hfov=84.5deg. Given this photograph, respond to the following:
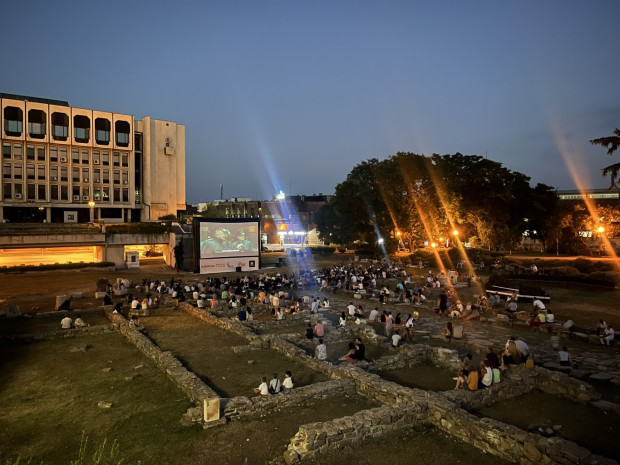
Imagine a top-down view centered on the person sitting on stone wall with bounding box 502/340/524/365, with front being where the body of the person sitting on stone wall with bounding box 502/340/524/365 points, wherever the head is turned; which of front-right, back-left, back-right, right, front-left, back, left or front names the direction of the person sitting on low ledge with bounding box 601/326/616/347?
right

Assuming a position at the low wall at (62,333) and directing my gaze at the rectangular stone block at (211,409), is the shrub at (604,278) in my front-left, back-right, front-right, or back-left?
front-left

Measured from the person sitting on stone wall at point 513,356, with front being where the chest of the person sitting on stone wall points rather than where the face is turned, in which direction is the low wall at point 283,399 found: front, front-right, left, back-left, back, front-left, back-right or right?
left

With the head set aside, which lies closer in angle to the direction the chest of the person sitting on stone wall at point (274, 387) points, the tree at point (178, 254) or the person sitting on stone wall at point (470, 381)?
the tree

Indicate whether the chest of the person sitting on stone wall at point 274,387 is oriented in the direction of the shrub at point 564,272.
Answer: no

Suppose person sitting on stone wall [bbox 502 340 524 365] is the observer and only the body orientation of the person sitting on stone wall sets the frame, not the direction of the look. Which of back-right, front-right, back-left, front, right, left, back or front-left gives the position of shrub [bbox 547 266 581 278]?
front-right

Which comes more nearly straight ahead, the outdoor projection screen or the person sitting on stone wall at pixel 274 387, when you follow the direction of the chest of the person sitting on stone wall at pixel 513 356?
the outdoor projection screen

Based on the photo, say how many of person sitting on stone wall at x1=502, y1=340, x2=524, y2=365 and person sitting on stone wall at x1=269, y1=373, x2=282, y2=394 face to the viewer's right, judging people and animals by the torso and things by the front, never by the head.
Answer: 0

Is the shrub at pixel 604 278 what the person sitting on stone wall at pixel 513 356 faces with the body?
no

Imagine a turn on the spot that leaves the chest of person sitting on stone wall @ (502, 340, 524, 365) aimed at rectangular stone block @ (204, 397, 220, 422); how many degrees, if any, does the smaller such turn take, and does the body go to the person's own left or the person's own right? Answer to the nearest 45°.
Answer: approximately 90° to the person's own left

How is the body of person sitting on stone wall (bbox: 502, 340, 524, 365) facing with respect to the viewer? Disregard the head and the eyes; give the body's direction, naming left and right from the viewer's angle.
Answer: facing away from the viewer and to the left of the viewer

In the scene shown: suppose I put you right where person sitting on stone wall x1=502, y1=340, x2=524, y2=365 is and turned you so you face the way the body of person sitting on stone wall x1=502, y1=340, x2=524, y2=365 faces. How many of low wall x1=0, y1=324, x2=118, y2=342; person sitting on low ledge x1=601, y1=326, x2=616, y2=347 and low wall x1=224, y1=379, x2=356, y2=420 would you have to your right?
1

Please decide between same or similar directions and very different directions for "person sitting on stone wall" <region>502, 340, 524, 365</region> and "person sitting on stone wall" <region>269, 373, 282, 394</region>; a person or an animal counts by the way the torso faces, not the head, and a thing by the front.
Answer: same or similar directions

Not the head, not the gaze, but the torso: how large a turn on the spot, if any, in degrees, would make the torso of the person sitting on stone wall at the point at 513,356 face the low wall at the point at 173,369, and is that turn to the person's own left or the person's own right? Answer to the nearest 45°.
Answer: approximately 90° to the person's own left

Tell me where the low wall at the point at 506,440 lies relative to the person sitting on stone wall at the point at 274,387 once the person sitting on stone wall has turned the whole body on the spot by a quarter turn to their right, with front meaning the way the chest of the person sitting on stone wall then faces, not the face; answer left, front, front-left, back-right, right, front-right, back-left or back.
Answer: front-right

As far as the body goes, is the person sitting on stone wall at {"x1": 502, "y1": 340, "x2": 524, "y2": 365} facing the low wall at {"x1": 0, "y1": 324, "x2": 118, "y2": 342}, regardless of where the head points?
no

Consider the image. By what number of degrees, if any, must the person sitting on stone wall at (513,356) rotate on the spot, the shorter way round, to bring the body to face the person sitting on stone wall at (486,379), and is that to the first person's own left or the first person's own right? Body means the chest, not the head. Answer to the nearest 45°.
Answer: approximately 135° to the first person's own left

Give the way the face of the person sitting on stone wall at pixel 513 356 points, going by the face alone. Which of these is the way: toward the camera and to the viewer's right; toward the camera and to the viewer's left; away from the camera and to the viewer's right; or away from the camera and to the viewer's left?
away from the camera and to the viewer's left

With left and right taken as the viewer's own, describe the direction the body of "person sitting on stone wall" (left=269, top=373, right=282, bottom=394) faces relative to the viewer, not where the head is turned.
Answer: facing away from the viewer

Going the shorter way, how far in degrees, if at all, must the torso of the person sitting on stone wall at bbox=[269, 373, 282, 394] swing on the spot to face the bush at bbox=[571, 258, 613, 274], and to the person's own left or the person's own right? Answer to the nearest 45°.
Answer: approximately 45° to the person's own right
